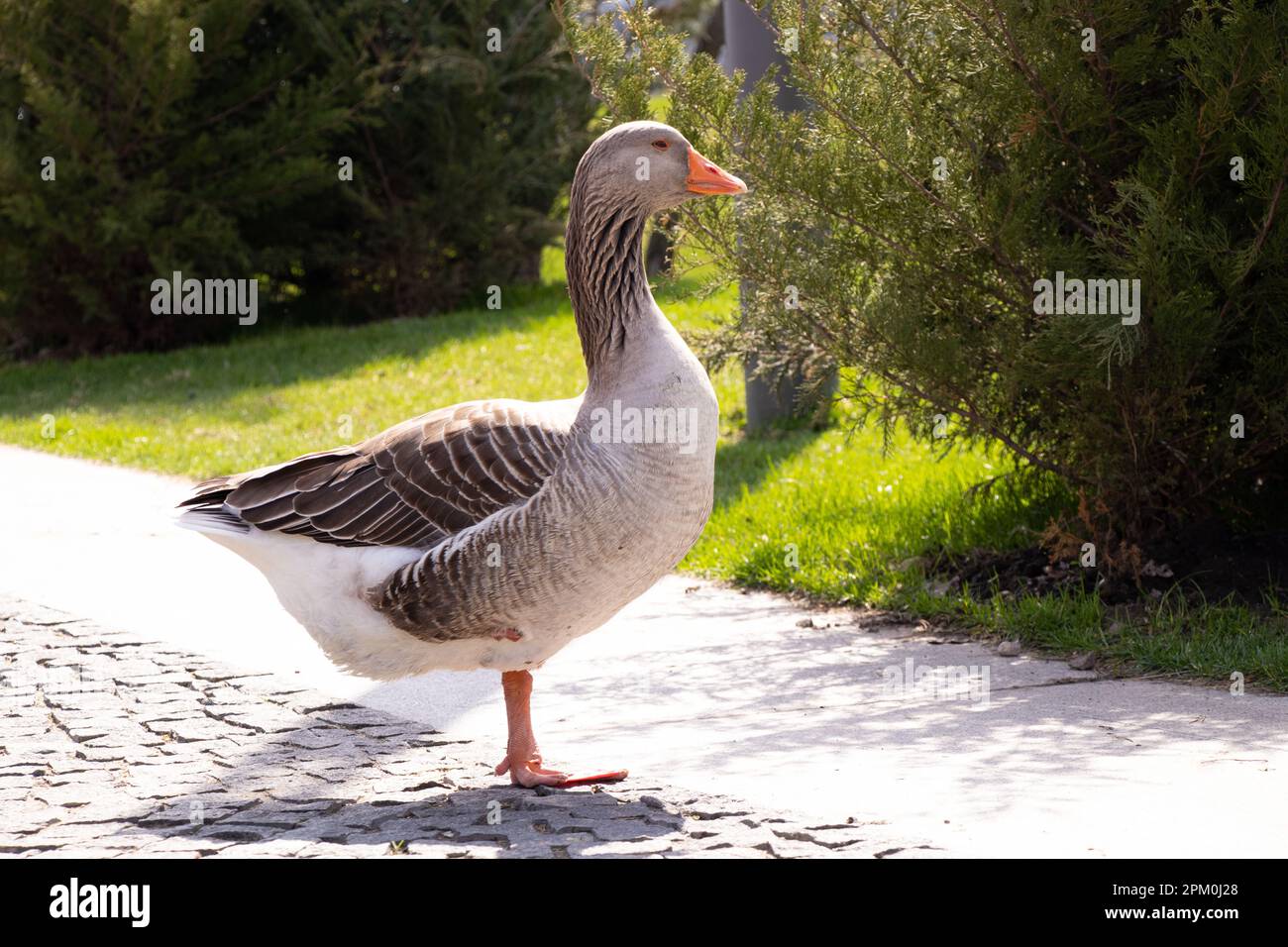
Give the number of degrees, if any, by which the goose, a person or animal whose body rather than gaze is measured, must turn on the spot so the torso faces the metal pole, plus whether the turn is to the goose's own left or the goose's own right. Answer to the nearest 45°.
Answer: approximately 90° to the goose's own left

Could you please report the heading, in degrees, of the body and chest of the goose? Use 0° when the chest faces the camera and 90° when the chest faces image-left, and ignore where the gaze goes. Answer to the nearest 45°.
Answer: approximately 270°

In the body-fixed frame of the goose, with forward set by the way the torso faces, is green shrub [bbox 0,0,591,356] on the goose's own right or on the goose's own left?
on the goose's own left

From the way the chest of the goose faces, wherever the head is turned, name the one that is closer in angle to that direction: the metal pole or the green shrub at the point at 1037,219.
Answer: the green shrub

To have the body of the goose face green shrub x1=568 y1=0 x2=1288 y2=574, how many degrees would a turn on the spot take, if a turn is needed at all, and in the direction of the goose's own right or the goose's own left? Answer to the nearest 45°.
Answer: approximately 45° to the goose's own left
